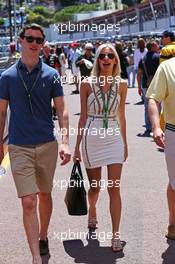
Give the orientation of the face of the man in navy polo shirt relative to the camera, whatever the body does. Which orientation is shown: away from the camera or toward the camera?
toward the camera

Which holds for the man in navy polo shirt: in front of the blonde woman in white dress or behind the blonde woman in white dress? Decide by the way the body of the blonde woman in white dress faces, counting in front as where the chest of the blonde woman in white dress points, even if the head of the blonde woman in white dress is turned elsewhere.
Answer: in front

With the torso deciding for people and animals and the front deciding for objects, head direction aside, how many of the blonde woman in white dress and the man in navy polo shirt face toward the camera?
2

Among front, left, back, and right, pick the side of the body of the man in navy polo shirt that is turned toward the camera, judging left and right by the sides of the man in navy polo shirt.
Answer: front

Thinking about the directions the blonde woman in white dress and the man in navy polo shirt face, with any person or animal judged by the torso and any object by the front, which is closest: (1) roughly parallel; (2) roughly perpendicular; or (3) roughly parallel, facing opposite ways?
roughly parallel

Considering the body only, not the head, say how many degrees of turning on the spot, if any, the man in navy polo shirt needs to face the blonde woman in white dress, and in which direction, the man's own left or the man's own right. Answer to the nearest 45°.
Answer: approximately 135° to the man's own left
